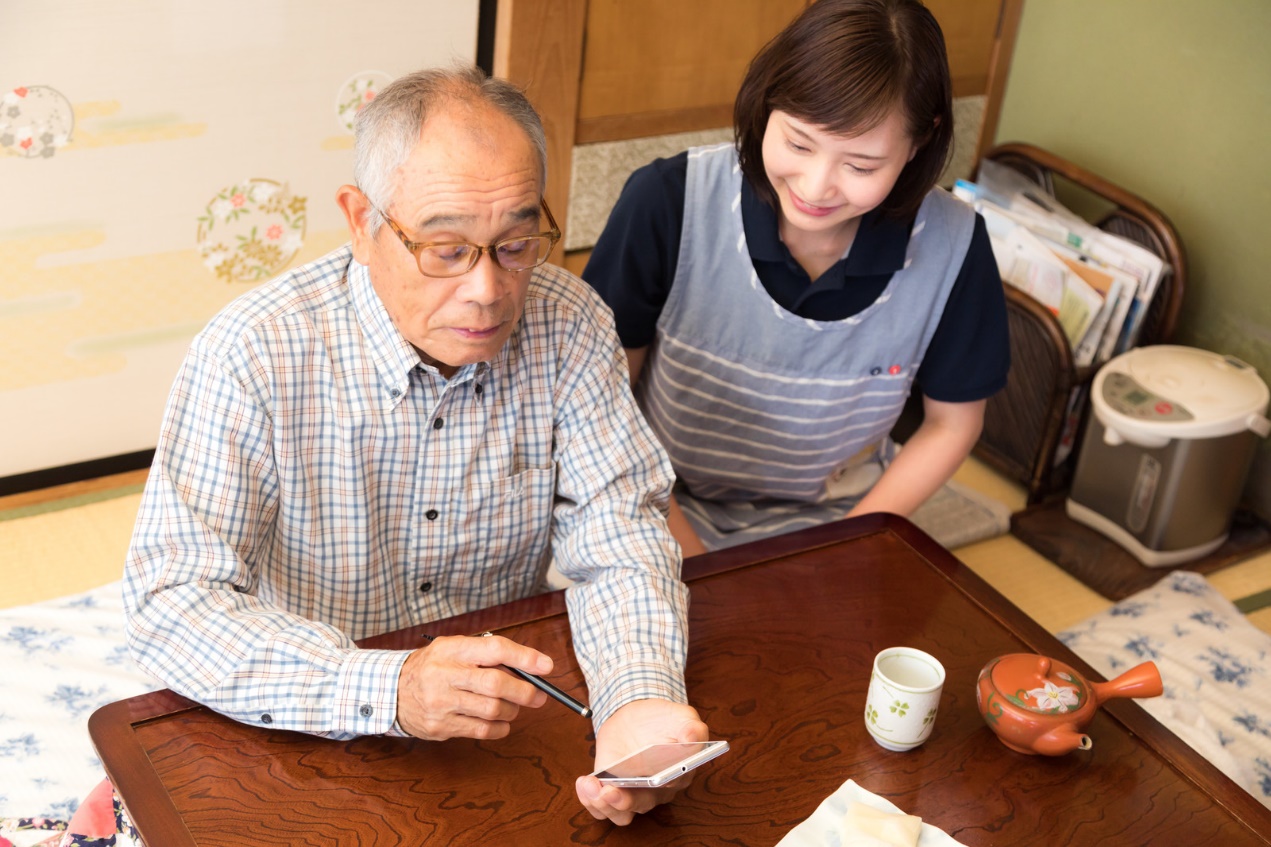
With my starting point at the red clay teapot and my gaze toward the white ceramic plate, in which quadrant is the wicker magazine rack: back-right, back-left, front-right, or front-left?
back-right

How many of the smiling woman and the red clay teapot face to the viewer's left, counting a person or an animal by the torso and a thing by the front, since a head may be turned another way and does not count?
0

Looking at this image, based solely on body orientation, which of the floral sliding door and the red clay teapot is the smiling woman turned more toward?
the red clay teapot

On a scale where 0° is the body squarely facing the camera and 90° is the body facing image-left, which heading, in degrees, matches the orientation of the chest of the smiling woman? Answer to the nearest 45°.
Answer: approximately 0°

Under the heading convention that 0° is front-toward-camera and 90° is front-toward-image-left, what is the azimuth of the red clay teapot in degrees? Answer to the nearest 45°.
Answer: approximately 315°

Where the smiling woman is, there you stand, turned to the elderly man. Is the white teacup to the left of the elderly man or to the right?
left

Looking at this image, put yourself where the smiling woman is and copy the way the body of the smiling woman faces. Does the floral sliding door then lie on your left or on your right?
on your right

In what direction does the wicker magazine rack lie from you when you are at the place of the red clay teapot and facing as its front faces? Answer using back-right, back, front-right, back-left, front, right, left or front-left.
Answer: back-left

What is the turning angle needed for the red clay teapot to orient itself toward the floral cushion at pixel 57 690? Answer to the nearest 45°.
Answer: approximately 135° to its right

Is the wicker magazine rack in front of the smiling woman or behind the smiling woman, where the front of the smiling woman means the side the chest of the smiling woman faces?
behind
